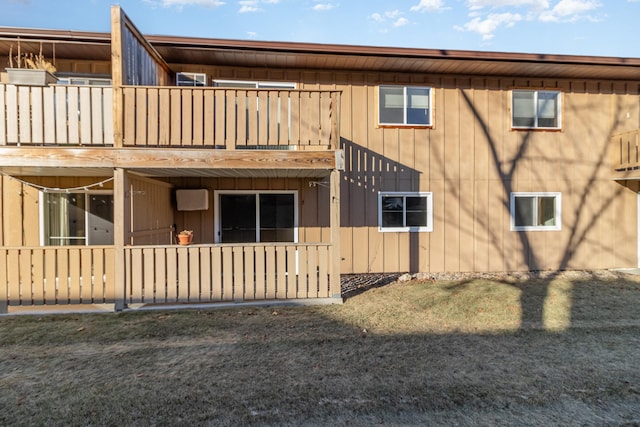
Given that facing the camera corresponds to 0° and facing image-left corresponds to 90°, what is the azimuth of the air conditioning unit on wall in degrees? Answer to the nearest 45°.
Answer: approximately 0°

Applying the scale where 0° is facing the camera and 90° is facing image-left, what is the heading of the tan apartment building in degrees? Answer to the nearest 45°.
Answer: approximately 0°

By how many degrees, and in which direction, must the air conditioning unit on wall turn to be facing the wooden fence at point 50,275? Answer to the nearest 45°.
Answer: approximately 45° to its right
